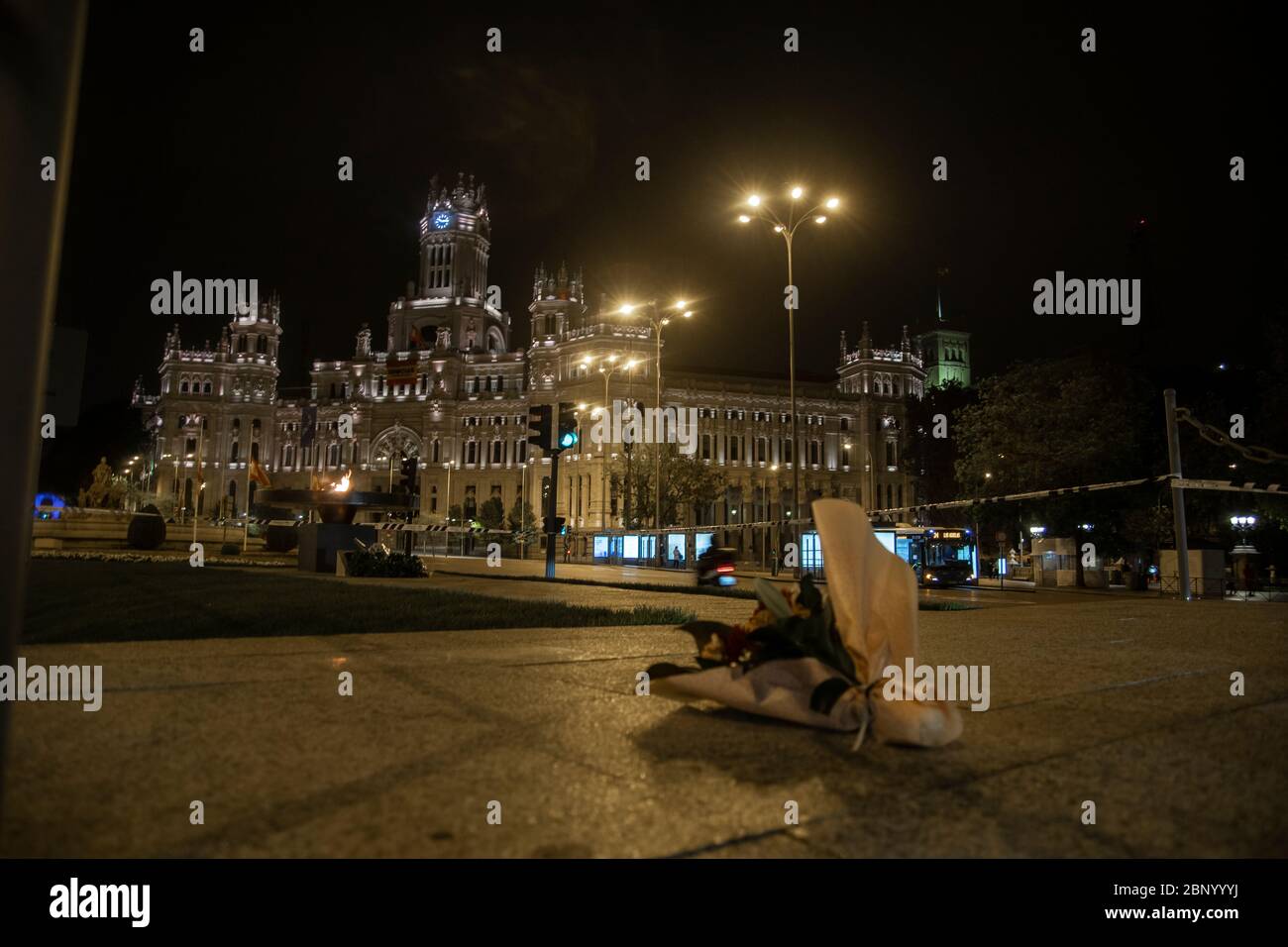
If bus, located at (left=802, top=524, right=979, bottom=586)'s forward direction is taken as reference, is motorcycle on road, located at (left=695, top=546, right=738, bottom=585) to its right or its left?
on its right

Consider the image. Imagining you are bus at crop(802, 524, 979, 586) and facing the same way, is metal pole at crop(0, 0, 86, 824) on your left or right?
on your right

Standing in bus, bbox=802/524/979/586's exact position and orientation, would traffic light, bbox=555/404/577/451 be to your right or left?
on your right

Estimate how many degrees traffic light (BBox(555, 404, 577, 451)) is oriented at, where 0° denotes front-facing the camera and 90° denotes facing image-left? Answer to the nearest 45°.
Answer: approximately 315°

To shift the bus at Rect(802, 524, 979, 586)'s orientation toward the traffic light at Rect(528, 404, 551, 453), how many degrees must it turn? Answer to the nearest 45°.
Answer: approximately 90° to its right

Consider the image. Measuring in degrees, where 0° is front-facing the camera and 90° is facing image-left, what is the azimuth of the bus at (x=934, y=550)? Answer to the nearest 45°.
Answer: approximately 315°

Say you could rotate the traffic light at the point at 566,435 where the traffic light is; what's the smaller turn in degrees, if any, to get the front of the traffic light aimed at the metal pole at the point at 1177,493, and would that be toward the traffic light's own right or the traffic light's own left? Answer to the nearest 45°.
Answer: approximately 45° to the traffic light's own left

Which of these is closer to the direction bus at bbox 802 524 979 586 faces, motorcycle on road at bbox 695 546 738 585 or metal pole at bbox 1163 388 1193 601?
the metal pole

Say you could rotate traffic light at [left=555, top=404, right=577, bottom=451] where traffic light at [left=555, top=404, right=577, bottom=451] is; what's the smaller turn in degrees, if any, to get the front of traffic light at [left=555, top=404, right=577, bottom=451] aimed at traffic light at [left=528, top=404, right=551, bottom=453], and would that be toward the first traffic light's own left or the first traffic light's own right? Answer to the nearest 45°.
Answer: approximately 135° to the first traffic light's own right

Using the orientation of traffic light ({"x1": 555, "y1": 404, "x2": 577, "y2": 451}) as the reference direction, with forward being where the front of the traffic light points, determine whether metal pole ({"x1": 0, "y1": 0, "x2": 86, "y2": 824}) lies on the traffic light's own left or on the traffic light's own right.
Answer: on the traffic light's own right

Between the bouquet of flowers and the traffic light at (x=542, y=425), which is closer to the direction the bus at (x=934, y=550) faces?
the bouquet of flowers
